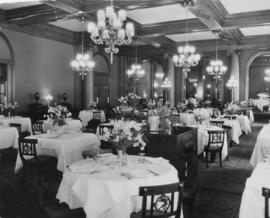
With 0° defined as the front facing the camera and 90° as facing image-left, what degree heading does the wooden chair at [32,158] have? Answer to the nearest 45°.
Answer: approximately 225°

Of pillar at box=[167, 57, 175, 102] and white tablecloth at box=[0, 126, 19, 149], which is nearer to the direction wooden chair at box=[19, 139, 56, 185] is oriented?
the pillar

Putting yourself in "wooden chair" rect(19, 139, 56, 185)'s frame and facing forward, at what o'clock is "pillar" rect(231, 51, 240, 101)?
The pillar is roughly at 12 o'clock from the wooden chair.

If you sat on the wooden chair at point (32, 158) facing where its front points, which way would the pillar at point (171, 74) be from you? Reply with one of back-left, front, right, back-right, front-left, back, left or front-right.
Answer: front

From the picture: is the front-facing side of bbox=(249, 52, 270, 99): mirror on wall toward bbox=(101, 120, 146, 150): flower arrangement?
yes

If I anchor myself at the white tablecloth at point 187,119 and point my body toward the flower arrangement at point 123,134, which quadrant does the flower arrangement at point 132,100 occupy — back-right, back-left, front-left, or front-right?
front-right

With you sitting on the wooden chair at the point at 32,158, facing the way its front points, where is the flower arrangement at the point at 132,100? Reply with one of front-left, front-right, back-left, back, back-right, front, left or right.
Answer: front

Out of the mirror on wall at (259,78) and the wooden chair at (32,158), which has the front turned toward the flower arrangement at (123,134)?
the mirror on wall

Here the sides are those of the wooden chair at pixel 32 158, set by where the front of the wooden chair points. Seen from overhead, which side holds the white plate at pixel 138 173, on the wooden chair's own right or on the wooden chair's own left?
on the wooden chair's own right

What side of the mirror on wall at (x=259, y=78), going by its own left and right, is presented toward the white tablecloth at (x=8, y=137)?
front

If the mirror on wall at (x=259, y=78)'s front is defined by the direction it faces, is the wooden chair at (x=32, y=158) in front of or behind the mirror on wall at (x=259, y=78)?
in front

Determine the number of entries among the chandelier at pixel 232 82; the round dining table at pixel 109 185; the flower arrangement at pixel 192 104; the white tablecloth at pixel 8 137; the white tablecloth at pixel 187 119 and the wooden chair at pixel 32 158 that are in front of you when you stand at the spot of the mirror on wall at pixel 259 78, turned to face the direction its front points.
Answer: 6

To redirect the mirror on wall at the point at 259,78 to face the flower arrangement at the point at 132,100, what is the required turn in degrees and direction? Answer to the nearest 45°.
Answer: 0° — it already faces it

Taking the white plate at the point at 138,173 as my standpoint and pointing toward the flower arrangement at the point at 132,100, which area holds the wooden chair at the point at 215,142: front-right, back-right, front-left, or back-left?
front-right
